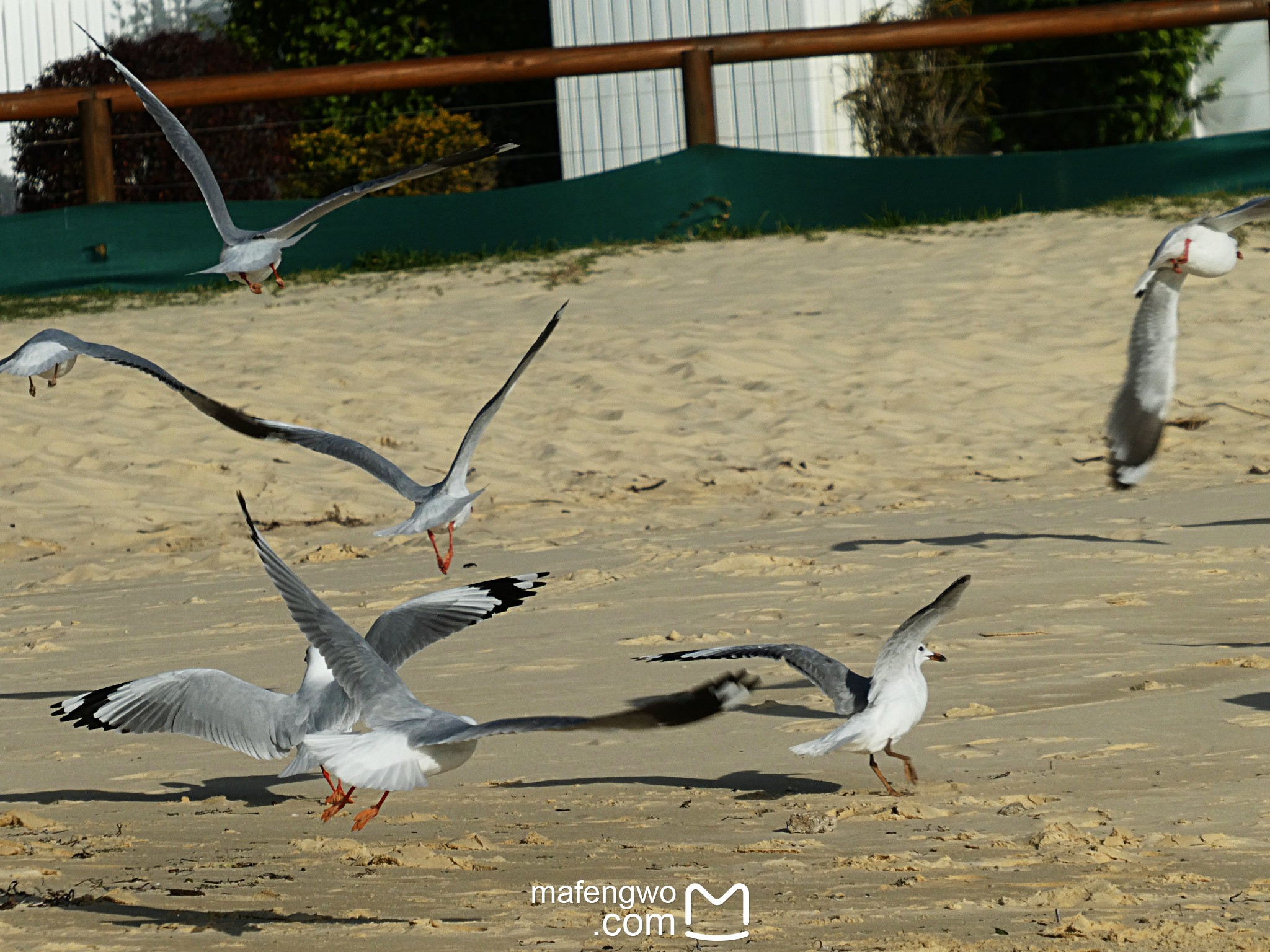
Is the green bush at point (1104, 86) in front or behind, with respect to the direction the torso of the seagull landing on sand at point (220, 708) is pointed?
in front

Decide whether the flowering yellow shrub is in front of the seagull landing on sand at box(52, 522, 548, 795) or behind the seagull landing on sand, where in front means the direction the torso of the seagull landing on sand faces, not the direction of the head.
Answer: in front

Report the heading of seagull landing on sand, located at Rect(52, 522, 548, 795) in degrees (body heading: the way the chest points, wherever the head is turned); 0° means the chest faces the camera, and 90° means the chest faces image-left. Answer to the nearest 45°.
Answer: approximately 180°

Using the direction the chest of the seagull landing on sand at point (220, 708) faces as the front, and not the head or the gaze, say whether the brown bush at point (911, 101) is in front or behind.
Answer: in front
